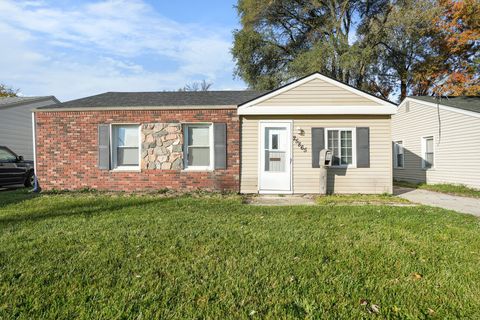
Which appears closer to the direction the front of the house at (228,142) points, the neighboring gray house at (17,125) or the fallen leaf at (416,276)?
the fallen leaf

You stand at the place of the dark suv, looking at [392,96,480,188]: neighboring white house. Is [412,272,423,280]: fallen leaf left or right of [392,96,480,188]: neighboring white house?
right

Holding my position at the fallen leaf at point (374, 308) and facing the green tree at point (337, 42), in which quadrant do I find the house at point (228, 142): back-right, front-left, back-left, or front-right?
front-left

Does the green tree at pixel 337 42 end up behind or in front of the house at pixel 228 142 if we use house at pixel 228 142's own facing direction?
behind

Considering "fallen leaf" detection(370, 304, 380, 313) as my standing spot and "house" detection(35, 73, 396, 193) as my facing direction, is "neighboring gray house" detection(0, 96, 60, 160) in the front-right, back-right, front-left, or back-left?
front-left

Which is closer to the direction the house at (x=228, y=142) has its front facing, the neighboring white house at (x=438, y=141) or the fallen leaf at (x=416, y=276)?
the fallen leaf

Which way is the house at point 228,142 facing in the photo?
toward the camera

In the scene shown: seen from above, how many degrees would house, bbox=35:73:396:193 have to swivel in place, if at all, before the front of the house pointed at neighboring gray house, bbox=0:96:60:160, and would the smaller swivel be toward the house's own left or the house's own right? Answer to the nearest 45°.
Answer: approximately 135° to the house's own right

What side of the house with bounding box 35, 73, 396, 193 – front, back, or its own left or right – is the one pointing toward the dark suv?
right

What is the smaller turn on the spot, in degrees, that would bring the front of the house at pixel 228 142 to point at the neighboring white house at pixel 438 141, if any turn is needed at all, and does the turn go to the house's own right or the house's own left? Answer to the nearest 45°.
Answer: approximately 90° to the house's own left

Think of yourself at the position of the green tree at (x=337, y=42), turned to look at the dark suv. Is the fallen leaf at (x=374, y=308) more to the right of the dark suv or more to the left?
left

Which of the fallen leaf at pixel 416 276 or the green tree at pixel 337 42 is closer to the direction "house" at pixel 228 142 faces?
the fallen leaf

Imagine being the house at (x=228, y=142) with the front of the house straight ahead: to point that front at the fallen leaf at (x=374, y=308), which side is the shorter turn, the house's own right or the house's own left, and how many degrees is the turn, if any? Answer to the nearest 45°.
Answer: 0° — it already faces it
